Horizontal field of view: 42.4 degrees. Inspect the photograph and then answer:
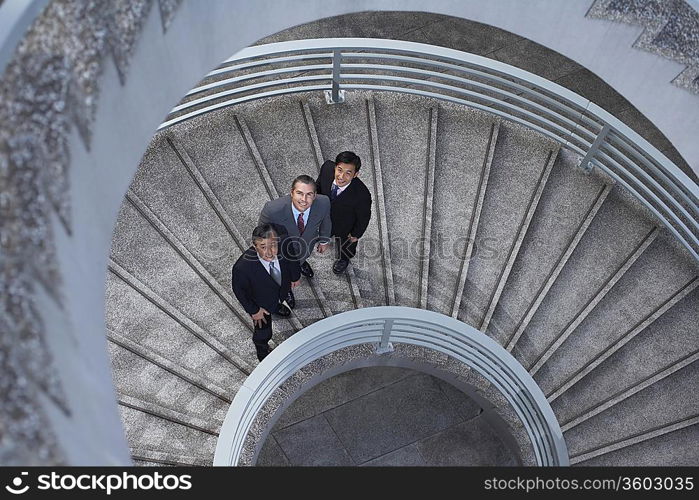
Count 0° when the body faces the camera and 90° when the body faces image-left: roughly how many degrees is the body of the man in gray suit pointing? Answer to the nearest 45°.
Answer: approximately 0°
